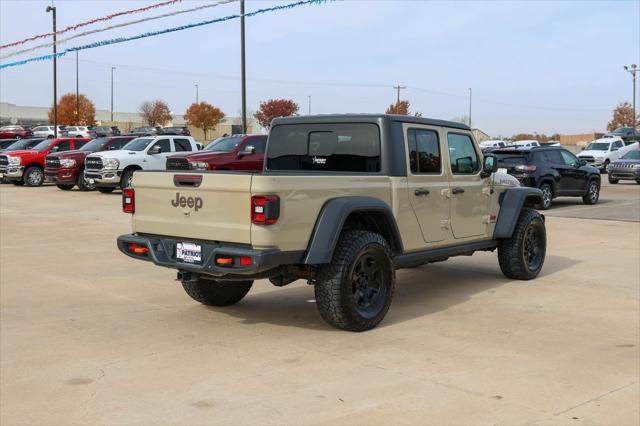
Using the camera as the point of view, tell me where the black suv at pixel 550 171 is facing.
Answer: facing away from the viewer and to the right of the viewer

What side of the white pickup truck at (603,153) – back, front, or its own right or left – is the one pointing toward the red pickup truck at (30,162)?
front

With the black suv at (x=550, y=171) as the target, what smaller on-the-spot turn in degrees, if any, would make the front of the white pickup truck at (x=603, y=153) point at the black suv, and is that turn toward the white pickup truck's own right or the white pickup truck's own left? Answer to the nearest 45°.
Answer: approximately 45° to the white pickup truck's own left

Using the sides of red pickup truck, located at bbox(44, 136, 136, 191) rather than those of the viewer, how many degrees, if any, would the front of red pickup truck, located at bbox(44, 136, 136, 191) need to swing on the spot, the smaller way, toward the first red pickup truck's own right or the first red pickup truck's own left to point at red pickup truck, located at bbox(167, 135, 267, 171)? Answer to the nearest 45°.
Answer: approximately 90° to the first red pickup truck's own left

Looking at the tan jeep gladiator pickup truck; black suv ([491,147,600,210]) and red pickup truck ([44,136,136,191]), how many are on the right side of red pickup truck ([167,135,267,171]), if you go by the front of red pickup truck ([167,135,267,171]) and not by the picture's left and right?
1

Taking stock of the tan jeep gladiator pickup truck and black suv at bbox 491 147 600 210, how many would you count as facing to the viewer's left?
0

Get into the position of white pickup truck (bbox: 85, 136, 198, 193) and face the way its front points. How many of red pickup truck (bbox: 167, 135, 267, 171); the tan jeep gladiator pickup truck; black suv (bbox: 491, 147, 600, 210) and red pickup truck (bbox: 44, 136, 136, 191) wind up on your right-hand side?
1

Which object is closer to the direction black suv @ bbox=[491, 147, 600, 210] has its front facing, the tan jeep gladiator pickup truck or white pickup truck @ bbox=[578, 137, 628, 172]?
the white pickup truck

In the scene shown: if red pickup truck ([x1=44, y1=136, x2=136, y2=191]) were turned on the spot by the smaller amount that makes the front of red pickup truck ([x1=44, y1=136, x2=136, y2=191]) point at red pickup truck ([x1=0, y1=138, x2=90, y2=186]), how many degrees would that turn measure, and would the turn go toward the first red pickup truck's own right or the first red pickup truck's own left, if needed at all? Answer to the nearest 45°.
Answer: approximately 135° to the first red pickup truck's own right

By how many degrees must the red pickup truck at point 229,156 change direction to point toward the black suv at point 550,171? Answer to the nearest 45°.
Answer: approximately 135° to its left

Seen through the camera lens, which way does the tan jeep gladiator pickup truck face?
facing away from the viewer and to the right of the viewer
